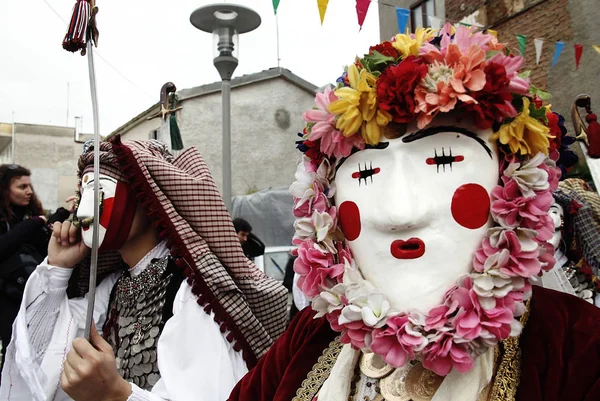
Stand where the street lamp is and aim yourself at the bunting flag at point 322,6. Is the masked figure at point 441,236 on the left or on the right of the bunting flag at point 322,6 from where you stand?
right

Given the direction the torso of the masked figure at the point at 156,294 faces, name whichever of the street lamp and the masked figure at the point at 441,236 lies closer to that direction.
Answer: the masked figure

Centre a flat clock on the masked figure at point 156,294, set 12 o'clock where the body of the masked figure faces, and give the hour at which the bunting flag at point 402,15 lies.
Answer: The bunting flag is roughly at 6 o'clock from the masked figure.

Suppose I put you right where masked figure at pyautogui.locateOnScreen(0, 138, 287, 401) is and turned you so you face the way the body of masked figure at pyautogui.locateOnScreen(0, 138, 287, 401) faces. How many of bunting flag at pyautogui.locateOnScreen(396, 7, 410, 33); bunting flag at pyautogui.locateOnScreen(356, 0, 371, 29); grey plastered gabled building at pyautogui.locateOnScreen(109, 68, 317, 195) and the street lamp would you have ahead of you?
0

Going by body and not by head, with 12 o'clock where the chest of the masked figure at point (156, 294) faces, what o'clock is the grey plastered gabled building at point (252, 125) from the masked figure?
The grey plastered gabled building is roughly at 5 o'clock from the masked figure.

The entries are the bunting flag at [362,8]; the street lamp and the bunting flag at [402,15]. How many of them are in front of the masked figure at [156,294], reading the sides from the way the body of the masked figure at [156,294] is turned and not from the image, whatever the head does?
0

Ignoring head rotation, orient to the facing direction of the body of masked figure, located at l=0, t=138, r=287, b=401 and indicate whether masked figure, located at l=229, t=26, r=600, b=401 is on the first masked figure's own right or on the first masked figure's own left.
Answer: on the first masked figure's own left

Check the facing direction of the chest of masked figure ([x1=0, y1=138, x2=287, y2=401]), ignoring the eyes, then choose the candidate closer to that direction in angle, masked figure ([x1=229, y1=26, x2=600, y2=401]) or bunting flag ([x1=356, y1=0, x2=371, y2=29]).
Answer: the masked figure

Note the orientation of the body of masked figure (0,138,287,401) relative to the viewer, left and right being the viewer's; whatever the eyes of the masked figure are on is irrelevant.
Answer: facing the viewer and to the left of the viewer

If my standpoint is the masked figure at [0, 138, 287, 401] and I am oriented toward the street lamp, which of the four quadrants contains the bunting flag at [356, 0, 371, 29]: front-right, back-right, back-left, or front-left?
front-right

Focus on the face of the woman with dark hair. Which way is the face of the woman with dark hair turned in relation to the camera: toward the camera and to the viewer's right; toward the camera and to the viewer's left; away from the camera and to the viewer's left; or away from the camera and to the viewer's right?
toward the camera and to the viewer's right

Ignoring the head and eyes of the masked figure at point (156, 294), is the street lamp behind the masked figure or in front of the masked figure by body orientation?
behind
